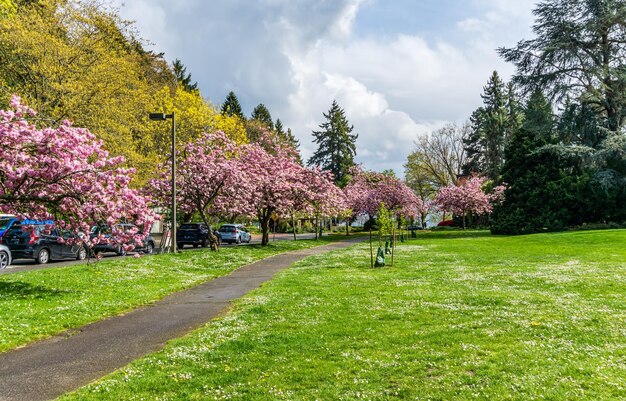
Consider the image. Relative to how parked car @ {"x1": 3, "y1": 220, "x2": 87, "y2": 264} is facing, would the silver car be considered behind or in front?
behind

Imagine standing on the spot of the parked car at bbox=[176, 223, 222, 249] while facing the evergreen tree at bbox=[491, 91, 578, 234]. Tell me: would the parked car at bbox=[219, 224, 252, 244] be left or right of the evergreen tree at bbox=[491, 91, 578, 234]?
left
